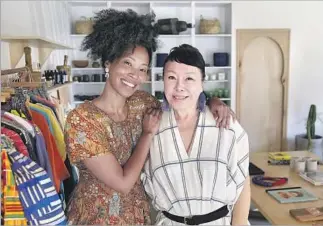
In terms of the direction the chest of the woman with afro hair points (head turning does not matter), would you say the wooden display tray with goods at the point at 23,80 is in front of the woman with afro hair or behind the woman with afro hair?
behind

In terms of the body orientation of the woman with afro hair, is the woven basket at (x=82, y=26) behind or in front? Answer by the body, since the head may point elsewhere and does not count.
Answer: behind

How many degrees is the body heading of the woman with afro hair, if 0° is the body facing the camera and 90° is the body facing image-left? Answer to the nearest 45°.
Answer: approximately 315°

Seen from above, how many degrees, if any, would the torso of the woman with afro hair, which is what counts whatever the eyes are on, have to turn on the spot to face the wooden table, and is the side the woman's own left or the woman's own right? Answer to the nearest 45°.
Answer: approximately 90° to the woman's own left

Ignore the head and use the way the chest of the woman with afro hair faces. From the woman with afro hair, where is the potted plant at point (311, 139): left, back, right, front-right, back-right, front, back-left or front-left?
left
